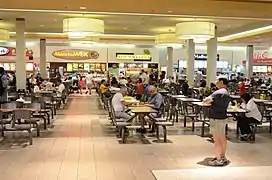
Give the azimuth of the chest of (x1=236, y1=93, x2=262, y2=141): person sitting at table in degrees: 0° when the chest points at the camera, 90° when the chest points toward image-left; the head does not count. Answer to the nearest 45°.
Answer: approximately 90°

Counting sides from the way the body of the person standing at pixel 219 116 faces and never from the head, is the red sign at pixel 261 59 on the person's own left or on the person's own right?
on the person's own right

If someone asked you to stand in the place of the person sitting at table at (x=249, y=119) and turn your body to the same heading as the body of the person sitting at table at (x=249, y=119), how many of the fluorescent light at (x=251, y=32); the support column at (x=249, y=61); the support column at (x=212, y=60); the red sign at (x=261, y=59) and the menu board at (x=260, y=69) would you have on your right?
5

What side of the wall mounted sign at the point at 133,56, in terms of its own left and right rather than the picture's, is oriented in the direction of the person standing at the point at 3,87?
front

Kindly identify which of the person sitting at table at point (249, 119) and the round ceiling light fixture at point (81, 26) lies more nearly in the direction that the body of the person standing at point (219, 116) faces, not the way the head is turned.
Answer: the round ceiling light fixture

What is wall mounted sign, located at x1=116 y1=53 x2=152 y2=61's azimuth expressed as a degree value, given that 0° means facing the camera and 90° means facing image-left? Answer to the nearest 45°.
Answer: approximately 0°
